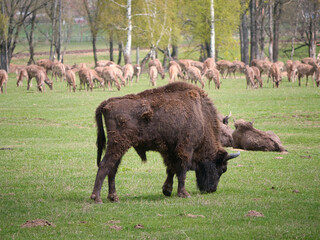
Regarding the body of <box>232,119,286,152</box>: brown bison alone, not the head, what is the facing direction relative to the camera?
to the viewer's left

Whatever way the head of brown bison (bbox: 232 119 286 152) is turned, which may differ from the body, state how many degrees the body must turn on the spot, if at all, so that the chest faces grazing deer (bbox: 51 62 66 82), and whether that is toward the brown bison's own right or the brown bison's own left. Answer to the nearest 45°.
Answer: approximately 45° to the brown bison's own right

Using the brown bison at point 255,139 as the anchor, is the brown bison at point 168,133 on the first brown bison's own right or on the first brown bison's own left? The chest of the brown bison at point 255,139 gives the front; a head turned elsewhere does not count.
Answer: on the first brown bison's own left

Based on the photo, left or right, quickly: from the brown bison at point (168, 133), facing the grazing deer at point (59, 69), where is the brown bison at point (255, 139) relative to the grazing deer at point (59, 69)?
right
